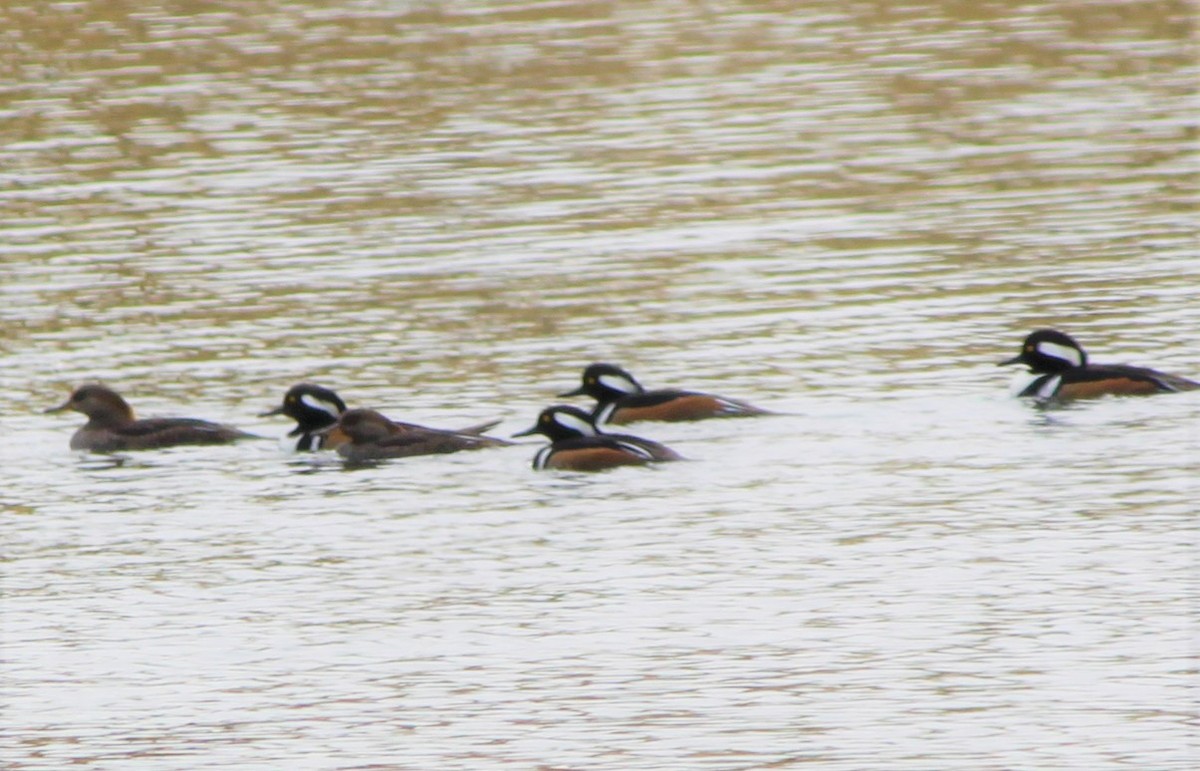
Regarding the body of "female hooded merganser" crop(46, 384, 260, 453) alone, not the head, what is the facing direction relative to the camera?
to the viewer's left

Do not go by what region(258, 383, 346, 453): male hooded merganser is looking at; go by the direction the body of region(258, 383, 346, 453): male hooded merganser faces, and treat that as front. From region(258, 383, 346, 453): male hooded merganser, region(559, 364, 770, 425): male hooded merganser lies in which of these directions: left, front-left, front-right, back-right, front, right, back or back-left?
back

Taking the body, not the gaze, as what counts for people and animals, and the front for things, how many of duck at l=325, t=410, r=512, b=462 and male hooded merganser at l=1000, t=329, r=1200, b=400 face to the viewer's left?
2

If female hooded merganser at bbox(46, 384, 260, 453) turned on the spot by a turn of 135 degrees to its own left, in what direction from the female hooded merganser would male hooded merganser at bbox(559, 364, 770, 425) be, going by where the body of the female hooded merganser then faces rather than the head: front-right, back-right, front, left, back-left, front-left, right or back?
front-left

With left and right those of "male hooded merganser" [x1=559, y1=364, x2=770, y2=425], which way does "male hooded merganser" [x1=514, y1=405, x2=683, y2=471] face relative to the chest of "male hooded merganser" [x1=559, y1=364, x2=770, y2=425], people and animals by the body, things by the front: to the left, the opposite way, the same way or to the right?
the same way

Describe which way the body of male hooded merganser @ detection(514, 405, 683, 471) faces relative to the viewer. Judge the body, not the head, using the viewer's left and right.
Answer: facing to the left of the viewer

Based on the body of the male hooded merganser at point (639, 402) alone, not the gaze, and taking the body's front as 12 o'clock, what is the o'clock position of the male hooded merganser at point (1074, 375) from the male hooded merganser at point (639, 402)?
the male hooded merganser at point (1074, 375) is roughly at 6 o'clock from the male hooded merganser at point (639, 402).

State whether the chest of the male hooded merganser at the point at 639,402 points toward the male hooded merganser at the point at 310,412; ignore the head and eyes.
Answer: yes

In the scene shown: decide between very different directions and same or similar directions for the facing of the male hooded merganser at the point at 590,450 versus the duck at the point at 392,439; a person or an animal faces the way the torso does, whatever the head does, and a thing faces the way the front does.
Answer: same or similar directions

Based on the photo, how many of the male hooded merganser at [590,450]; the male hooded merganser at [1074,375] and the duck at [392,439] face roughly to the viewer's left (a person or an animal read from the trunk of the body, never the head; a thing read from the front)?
3

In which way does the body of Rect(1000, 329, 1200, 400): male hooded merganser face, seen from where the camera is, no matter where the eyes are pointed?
to the viewer's left

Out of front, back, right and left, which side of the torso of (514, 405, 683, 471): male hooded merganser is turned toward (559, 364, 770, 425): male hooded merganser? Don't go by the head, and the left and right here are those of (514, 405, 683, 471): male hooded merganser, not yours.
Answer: right

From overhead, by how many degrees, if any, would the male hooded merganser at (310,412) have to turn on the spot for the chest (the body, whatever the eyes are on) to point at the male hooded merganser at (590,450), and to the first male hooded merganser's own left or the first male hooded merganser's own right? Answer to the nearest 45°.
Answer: approximately 135° to the first male hooded merganser's own left

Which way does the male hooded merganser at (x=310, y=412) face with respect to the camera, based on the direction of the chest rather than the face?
to the viewer's left

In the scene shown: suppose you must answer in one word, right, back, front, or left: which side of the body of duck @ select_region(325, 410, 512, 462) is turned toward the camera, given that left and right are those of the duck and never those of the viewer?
left

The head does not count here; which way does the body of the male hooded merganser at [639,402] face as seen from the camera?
to the viewer's left
